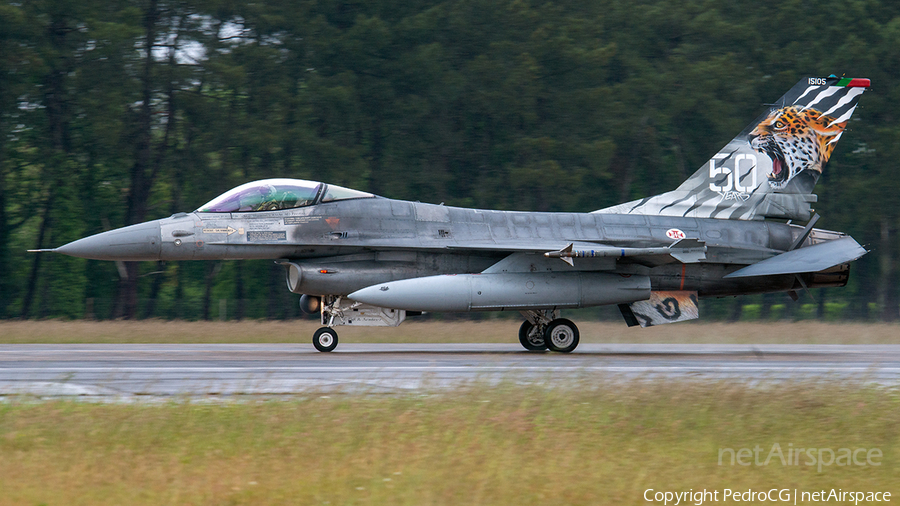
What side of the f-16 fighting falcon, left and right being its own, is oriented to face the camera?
left
